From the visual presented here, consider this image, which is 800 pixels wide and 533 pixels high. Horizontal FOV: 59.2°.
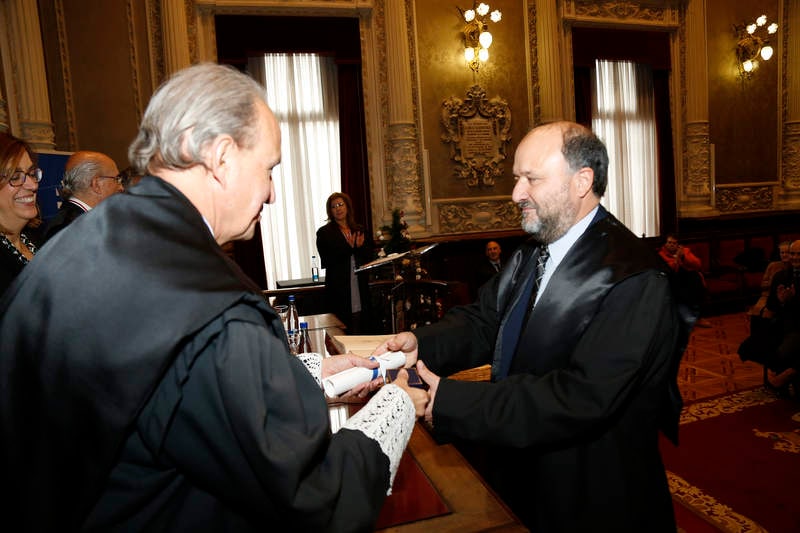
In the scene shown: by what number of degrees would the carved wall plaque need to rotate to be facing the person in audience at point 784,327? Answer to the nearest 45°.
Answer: approximately 45° to its left

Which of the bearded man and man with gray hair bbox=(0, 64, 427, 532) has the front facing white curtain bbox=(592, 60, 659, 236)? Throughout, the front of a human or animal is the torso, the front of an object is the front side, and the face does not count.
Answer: the man with gray hair

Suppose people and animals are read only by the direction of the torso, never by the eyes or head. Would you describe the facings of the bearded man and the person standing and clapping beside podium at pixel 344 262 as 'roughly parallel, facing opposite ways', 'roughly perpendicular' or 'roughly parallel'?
roughly perpendicular

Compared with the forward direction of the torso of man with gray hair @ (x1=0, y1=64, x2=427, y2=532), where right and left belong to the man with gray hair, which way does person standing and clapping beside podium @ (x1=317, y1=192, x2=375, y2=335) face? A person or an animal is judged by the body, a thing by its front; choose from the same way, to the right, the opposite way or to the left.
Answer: to the right

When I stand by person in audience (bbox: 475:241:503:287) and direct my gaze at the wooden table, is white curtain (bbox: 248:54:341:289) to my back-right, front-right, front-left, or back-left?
back-right

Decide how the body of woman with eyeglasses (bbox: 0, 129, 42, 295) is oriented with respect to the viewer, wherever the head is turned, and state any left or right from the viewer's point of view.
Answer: facing the viewer and to the right of the viewer

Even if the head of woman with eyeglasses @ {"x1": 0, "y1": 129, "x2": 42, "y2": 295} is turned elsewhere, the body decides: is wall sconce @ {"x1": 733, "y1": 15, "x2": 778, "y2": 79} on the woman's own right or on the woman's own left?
on the woman's own left

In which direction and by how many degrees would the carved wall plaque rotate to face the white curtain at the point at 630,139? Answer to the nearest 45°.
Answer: approximately 135° to its left

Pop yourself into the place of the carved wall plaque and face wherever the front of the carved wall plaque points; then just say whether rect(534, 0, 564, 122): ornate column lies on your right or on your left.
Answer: on your left

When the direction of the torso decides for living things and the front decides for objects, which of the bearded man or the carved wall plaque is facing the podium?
the carved wall plaque

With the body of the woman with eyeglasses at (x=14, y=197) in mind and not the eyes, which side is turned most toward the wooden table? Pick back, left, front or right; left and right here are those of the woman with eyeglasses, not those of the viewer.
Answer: front

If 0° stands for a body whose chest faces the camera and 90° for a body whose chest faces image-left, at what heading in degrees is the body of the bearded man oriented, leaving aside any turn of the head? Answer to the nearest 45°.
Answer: approximately 45°

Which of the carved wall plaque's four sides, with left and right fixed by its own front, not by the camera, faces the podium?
front

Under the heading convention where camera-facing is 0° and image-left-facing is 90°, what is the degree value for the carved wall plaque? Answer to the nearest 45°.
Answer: approximately 0°
